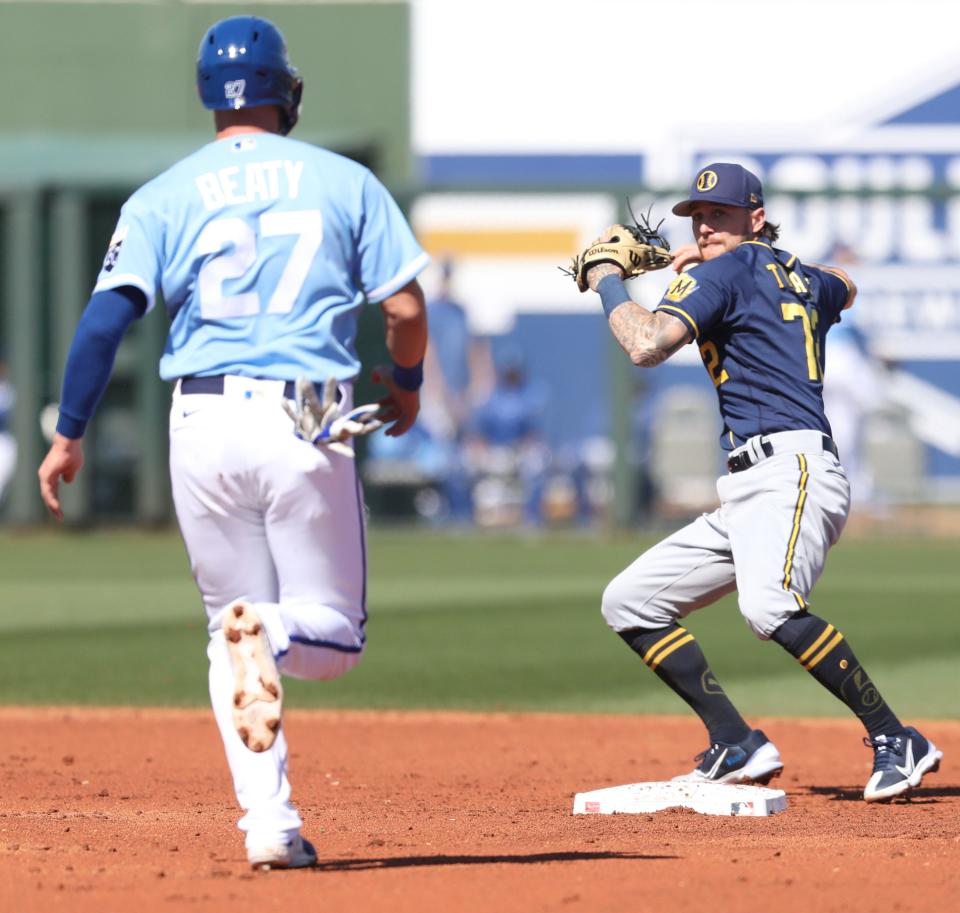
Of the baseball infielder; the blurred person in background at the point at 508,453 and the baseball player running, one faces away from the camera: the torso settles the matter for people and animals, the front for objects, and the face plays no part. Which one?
the baseball player running

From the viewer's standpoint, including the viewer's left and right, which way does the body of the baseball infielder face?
facing to the left of the viewer

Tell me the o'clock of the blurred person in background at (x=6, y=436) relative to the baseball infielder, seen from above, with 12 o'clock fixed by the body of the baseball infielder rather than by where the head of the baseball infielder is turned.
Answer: The blurred person in background is roughly at 2 o'clock from the baseball infielder.

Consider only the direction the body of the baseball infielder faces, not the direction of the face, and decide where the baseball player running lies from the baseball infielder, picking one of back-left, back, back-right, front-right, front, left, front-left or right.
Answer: front-left

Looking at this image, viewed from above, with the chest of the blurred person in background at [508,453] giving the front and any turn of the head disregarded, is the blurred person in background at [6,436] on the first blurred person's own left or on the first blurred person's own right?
on the first blurred person's own right

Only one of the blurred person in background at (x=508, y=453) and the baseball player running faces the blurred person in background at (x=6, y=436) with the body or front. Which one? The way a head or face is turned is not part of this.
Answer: the baseball player running

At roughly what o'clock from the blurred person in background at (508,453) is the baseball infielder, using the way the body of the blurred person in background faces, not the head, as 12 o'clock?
The baseball infielder is roughly at 12 o'clock from the blurred person in background.

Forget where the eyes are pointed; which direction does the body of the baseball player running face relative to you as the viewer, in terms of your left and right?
facing away from the viewer

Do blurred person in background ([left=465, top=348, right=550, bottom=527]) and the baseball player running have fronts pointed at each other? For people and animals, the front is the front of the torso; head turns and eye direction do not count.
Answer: yes

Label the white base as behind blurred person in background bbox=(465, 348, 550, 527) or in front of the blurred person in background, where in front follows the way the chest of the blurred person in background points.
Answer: in front

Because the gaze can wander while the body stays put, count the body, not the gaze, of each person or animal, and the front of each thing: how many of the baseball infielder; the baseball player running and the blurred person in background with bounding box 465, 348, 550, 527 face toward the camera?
1

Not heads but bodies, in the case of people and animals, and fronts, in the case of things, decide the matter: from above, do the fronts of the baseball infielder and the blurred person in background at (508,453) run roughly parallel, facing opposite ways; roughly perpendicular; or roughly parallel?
roughly perpendicular

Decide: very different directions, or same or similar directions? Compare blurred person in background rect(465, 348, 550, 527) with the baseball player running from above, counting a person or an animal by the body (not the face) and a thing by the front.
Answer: very different directions

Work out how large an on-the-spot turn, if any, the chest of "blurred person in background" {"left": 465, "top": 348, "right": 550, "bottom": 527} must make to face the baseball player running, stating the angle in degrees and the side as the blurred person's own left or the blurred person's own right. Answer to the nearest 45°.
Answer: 0° — they already face them

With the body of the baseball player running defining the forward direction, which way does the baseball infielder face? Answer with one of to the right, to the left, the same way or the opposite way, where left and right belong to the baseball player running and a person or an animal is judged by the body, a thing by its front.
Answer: to the left

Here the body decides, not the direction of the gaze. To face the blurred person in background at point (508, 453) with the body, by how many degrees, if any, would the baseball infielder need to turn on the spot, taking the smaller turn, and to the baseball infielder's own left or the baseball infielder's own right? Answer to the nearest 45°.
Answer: approximately 90° to the baseball infielder's own right
